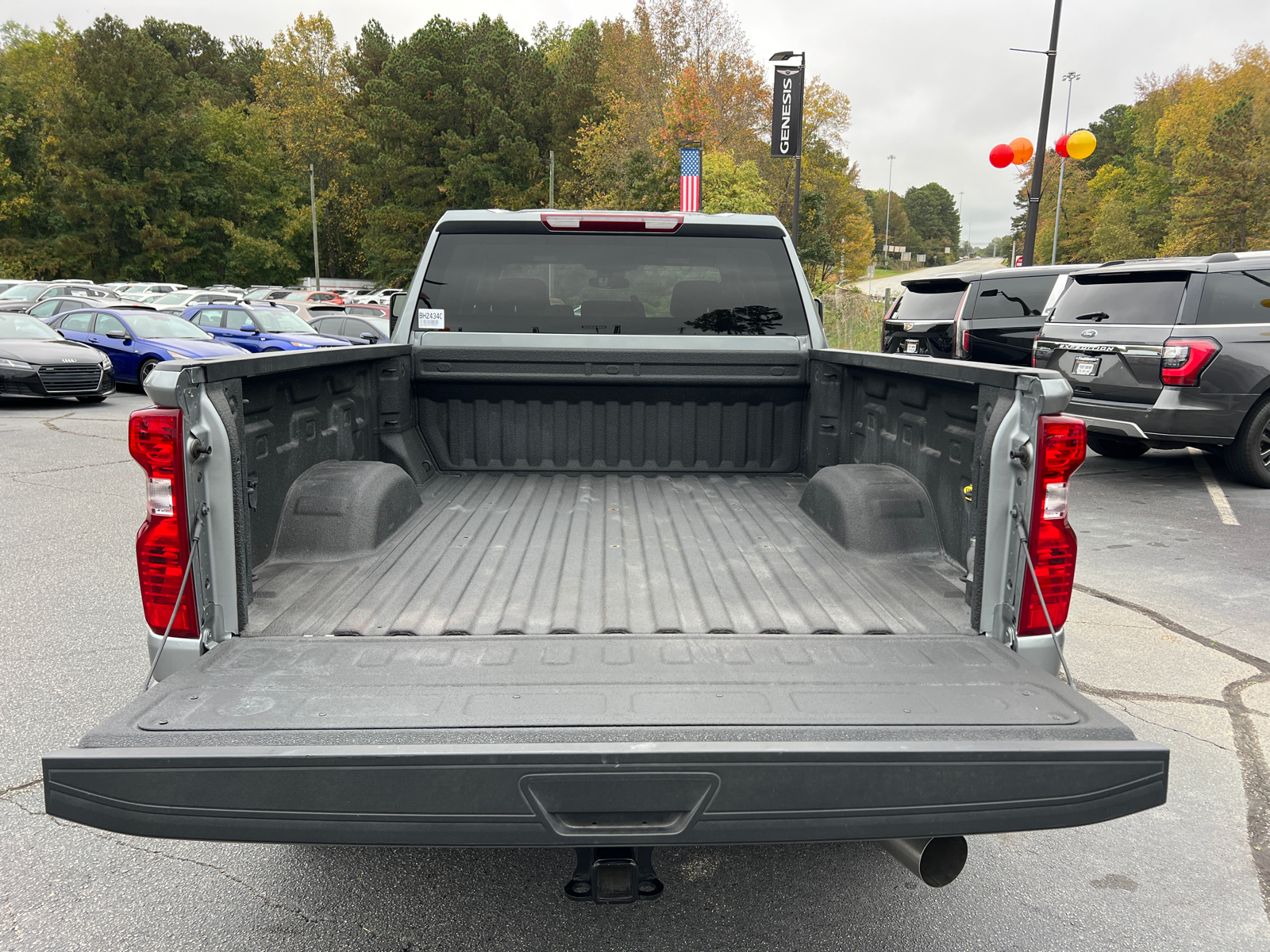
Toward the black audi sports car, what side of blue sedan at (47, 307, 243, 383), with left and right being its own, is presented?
right

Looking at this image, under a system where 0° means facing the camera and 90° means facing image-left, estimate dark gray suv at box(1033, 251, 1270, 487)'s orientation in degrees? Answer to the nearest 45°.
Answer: approximately 225°

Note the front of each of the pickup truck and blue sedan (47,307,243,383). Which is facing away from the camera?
the pickup truck

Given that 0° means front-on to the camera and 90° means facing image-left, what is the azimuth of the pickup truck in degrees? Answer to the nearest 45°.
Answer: approximately 180°

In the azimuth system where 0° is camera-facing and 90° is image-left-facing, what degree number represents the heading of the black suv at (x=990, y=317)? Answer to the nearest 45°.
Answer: approximately 225°

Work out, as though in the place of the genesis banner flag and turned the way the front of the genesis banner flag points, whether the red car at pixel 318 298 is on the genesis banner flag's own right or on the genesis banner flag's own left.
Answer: on the genesis banner flag's own right

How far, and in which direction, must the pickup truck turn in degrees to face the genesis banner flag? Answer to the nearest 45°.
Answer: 0° — it already faces it

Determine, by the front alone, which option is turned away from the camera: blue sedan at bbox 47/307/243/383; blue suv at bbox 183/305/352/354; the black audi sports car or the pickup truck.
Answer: the pickup truck

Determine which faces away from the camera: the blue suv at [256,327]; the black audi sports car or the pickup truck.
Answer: the pickup truck

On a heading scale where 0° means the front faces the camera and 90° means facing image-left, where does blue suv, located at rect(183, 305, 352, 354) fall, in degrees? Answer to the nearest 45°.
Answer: approximately 315°

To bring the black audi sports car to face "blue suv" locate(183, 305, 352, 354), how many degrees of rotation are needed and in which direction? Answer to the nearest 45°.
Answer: approximately 90° to its left
